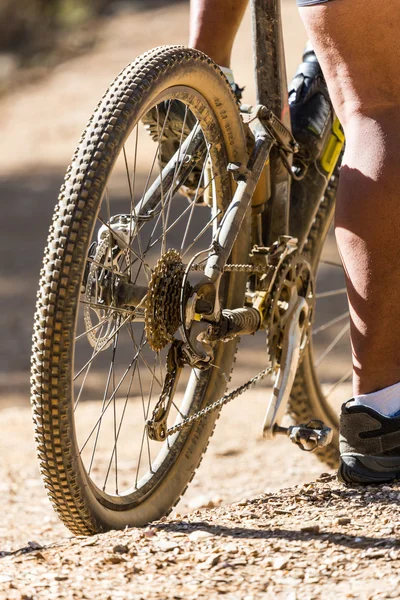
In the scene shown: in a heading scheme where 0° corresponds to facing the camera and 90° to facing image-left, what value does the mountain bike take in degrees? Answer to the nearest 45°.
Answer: approximately 225°
